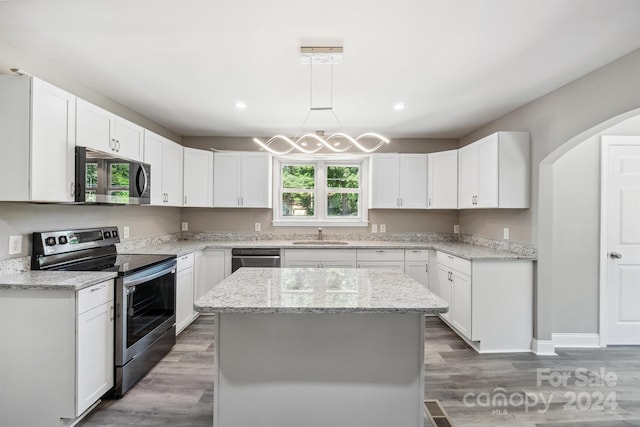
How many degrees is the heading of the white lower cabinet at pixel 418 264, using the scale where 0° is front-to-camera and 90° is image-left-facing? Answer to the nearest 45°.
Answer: approximately 0°

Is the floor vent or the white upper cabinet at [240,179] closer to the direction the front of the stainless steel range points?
the floor vent

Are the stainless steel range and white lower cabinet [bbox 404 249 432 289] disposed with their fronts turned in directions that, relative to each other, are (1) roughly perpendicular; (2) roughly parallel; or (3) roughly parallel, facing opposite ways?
roughly perpendicular

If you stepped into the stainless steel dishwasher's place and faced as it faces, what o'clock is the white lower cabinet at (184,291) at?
The white lower cabinet is roughly at 2 o'clock from the stainless steel dishwasher.

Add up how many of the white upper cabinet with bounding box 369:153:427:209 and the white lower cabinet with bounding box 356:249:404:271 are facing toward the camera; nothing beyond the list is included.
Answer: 2

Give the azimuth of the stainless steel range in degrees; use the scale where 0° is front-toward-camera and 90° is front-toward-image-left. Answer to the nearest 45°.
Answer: approximately 315°

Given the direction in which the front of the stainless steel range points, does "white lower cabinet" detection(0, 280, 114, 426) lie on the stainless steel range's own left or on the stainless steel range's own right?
on the stainless steel range's own right

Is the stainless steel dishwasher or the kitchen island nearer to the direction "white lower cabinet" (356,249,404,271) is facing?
the kitchen island

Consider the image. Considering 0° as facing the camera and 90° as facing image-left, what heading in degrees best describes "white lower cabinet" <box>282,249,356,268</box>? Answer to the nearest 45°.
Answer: approximately 0°

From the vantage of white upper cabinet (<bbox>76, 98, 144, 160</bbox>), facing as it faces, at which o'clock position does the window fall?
The window is roughly at 10 o'clock from the white upper cabinet.

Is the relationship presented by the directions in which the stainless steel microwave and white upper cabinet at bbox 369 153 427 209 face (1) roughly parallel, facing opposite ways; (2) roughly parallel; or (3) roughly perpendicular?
roughly perpendicular
